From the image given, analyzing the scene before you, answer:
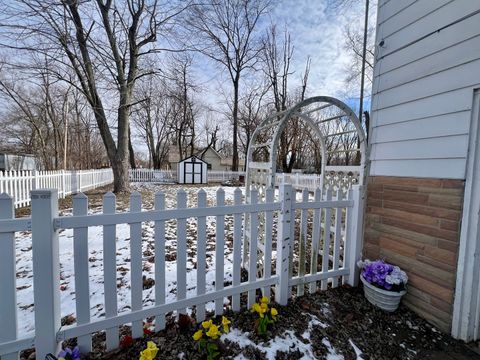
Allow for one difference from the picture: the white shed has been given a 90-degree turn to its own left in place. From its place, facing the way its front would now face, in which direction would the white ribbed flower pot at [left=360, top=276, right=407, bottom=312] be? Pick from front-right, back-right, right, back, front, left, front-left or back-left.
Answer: right

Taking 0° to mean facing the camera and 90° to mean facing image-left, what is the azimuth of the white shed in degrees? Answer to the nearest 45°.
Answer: approximately 0°

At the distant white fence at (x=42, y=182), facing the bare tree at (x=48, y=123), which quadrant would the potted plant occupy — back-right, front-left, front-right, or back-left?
back-right

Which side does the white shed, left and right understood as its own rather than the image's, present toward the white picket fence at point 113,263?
front

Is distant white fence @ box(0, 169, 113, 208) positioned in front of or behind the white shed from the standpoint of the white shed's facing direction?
in front

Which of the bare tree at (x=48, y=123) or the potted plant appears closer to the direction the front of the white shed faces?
the potted plant

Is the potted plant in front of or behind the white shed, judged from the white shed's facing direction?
in front

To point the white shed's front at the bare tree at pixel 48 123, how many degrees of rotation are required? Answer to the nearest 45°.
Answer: approximately 90° to its right

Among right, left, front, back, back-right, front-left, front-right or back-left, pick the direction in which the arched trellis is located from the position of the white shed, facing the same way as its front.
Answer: front

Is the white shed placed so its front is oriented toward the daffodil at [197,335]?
yes
